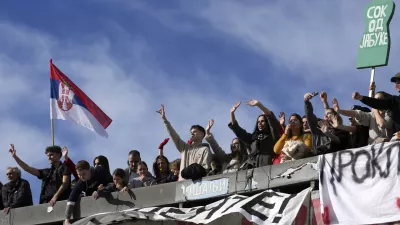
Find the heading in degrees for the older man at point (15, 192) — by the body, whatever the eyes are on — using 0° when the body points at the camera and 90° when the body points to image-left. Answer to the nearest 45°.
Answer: approximately 45°

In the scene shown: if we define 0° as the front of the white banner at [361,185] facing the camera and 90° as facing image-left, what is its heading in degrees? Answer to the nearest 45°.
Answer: approximately 0°
